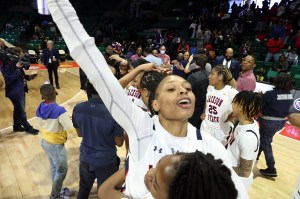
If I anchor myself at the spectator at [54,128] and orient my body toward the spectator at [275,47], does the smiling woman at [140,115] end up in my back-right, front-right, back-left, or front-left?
back-right

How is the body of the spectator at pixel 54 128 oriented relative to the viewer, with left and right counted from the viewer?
facing away from the viewer and to the right of the viewer

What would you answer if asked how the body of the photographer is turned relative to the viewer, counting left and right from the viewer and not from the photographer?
facing to the right of the viewer

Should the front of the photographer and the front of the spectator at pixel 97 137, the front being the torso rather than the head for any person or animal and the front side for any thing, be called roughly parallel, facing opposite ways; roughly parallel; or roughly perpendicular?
roughly perpendicular

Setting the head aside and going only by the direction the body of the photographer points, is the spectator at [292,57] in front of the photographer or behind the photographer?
in front

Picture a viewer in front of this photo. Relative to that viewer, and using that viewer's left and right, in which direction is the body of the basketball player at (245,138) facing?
facing to the left of the viewer

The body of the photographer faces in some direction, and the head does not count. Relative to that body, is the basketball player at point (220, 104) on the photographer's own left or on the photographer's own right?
on the photographer's own right

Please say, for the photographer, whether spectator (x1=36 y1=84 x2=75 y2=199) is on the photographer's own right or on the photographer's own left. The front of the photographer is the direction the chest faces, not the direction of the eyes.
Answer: on the photographer's own right

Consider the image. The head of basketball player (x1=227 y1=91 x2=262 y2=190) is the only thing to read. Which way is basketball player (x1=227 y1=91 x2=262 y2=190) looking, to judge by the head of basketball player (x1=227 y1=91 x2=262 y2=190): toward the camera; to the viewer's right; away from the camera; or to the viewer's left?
to the viewer's left

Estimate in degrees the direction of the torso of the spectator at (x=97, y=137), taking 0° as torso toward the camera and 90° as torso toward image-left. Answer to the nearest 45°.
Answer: approximately 180°

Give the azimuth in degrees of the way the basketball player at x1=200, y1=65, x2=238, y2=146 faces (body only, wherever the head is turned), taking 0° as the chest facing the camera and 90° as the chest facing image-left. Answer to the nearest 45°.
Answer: approximately 45°
